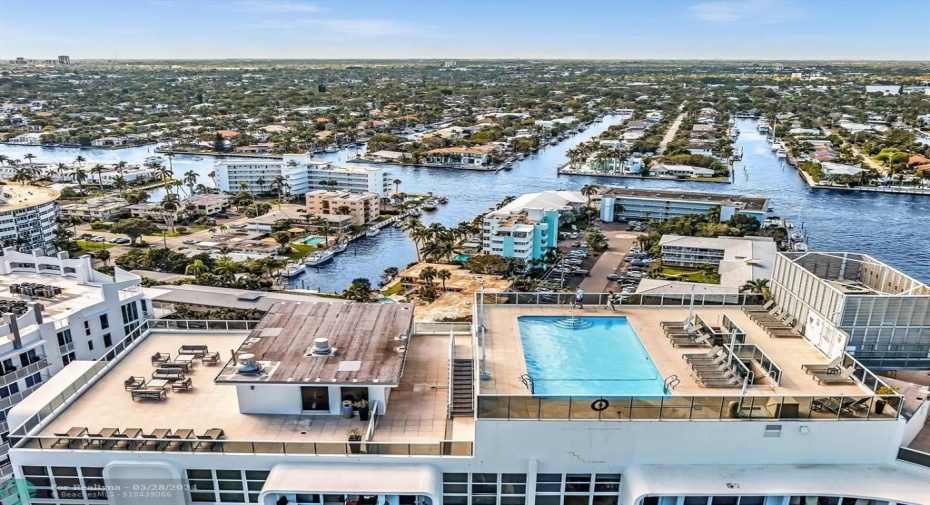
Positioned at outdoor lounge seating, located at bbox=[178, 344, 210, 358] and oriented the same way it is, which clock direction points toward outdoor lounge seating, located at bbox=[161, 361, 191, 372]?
outdoor lounge seating, located at bbox=[161, 361, 191, 372] is roughly at 1 o'clock from outdoor lounge seating, located at bbox=[178, 344, 210, 358].

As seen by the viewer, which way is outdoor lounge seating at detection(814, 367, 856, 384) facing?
to the viewer's left

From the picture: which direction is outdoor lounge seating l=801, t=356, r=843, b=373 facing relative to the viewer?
to the viewer's left

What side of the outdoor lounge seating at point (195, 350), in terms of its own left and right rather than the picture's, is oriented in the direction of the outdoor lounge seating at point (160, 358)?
right

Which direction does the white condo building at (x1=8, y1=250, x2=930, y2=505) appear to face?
toward the camera

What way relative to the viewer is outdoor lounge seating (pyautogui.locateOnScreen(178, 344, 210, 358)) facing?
toward the camera

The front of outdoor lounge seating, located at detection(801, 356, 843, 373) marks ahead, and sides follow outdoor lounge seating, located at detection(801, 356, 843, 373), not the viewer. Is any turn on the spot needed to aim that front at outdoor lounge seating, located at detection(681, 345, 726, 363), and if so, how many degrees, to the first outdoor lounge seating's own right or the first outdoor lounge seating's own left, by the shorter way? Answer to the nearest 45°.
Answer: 0° — it already faces it

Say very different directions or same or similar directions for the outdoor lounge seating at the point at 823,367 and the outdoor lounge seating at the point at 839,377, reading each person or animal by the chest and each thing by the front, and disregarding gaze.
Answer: same or similar directions

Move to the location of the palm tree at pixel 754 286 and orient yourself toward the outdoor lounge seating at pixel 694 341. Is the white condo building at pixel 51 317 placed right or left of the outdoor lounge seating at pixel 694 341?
right

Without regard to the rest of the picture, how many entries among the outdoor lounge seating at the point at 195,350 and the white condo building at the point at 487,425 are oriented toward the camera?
2

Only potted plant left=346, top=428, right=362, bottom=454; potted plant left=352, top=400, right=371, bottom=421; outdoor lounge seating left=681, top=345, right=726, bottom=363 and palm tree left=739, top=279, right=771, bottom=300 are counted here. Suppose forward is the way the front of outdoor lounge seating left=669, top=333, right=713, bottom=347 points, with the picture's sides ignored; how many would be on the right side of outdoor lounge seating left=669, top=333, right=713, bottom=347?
1

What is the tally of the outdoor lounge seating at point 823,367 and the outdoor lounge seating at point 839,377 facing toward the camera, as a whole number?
0
